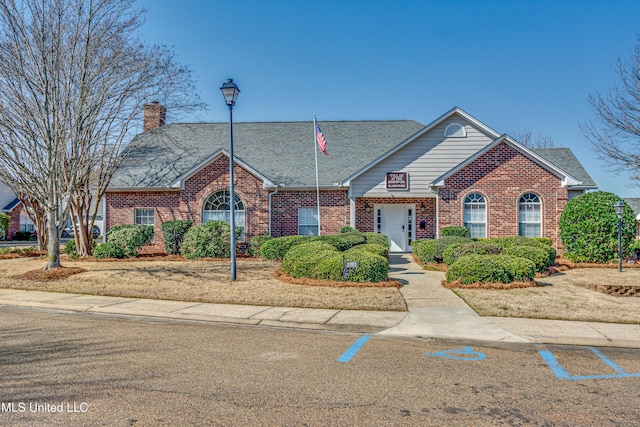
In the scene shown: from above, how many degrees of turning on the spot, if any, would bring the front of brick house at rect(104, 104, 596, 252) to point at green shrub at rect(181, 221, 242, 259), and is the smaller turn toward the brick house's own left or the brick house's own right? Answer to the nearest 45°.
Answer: approximately 45° to the brick house's own right

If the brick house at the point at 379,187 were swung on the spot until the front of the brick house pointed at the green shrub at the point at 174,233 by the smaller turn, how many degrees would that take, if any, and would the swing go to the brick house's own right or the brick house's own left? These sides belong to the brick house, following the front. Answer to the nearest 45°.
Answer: approximately 90° to the brick house's own right

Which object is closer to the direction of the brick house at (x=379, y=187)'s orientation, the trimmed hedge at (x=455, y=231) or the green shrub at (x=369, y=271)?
the green shrub

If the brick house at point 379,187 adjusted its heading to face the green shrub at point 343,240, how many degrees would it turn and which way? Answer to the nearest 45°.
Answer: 0° — it already faces it

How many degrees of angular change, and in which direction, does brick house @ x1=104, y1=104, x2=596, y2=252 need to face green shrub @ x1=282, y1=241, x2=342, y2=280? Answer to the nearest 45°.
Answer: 0° — it already faces it

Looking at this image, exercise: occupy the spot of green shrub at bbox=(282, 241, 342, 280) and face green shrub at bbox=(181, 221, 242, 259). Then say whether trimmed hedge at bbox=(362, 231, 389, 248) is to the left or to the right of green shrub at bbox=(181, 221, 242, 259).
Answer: right

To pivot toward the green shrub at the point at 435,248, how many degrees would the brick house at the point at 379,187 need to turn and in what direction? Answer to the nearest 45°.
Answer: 0° — it already faces it

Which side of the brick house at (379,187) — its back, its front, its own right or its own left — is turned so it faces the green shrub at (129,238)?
right

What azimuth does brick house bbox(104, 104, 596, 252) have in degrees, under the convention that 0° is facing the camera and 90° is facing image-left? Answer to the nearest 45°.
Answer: approximately 0°

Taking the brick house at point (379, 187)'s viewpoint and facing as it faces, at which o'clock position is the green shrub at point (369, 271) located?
The green shrub is roughly at 12 o'clock from the brick house.

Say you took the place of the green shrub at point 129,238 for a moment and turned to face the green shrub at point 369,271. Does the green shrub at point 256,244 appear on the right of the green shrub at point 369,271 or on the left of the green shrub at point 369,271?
left

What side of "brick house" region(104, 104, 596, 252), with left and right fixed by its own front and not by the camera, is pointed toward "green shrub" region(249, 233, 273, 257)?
front

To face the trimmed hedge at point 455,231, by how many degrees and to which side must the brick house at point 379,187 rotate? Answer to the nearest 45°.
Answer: approximately 45° to its left

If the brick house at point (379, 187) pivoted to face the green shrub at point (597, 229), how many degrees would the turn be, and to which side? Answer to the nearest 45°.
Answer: approximately 45° to its left

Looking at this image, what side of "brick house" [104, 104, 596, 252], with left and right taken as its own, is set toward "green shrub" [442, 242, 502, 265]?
front

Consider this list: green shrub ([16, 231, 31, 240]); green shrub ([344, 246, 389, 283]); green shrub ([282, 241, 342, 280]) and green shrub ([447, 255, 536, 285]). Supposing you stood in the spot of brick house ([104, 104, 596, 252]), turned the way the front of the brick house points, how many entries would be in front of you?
3
